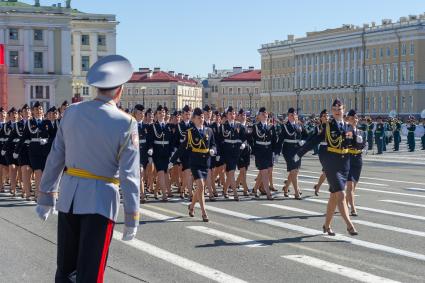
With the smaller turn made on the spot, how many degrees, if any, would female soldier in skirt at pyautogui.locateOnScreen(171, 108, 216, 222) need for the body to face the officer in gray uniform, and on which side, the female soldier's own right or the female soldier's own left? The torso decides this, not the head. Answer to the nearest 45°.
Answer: approximately 45° to the female soldier's own right

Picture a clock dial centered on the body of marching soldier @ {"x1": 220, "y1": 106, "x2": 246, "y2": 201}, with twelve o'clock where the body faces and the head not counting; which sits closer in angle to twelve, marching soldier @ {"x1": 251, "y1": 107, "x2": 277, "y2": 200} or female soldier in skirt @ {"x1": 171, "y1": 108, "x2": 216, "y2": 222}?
the female soldier in skirt

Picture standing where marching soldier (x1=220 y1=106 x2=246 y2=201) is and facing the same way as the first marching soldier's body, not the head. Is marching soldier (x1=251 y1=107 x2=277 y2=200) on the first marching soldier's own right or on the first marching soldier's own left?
on the first marching soldier's own left

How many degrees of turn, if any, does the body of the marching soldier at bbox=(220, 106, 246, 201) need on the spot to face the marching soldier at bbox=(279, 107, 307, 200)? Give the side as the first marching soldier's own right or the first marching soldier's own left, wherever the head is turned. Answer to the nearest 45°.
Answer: approximately 90° to the first marching soldier's own left

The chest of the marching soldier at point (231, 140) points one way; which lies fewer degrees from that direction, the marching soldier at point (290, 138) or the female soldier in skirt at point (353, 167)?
the female soldier in skirt
